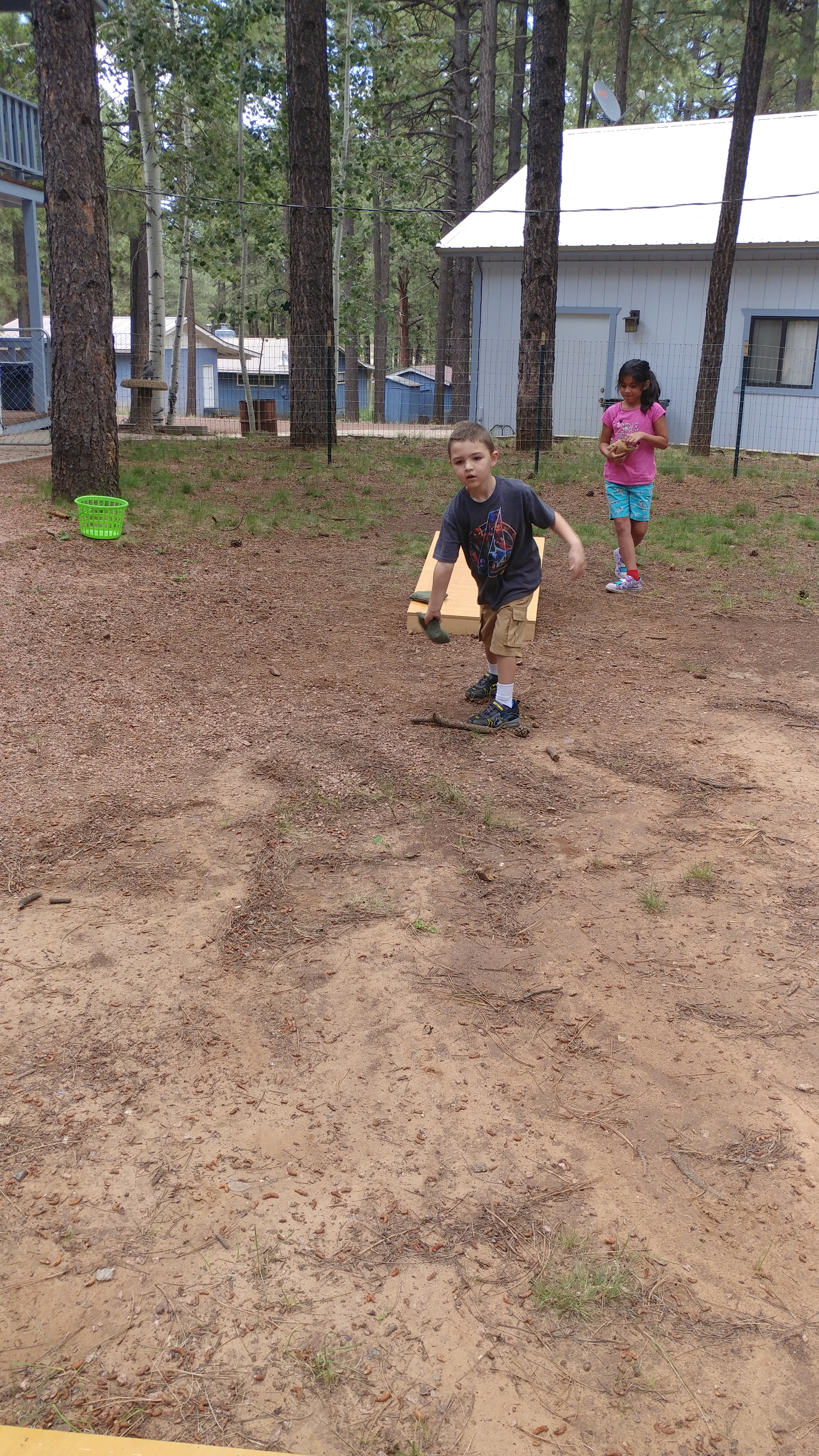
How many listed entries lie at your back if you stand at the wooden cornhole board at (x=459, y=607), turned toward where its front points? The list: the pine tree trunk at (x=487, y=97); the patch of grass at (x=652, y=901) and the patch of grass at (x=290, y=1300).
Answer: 1

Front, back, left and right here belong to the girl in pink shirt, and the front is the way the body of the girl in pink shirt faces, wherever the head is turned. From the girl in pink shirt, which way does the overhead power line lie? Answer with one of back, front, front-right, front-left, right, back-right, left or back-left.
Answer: back-right

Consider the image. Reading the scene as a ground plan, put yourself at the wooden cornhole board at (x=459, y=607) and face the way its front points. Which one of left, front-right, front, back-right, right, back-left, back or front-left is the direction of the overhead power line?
back

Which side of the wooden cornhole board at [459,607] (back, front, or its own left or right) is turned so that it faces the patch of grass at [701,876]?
front

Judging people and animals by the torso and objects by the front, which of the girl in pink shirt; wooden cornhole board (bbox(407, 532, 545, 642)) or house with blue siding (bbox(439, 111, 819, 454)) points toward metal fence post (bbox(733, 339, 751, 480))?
the house with blue siding

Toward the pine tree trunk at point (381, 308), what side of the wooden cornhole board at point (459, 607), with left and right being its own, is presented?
back

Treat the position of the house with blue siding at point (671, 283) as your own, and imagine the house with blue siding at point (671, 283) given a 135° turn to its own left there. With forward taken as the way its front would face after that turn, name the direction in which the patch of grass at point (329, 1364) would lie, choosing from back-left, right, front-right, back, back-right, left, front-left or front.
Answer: back-right

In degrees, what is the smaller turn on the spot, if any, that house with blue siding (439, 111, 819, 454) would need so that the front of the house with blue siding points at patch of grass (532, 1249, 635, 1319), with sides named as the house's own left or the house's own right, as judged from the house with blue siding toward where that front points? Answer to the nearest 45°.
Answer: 0° — it already faces it

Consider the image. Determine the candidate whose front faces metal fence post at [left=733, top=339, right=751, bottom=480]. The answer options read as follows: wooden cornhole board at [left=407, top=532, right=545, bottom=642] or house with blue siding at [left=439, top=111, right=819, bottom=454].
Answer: the house with blue siding

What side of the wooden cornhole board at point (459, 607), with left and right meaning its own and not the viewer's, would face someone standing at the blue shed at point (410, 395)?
back

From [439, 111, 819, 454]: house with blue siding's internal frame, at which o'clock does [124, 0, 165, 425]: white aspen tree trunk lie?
The white aspen tree trunk is roughly at 2 o'clock from the house with blue siding.

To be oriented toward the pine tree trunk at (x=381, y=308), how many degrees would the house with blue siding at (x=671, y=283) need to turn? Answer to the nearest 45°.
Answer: approximately 135° to its right

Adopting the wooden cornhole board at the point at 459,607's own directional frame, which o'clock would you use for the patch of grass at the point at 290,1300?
The patch of grass is roughly at 12 o'clock from the wooden cornhole board.

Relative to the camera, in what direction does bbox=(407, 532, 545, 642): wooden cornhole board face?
facing the viewer

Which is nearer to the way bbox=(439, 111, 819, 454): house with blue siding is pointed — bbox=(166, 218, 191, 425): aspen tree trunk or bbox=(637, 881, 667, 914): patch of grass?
the patch of grass

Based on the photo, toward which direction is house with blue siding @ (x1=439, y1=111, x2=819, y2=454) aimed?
toward the camera

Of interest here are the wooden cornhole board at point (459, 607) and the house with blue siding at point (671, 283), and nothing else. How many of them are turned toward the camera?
2
